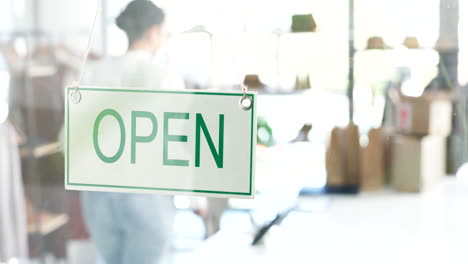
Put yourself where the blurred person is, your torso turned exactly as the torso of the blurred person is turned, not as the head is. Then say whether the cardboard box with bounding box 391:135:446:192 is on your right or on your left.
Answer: on your right

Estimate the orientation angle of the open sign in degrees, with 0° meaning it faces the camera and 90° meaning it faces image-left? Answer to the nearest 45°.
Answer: approximately 0°

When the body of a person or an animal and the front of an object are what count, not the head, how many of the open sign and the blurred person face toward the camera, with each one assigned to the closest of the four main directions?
1

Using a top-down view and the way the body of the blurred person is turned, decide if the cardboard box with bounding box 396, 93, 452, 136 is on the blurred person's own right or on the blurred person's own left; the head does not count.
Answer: on the blurred person's own right
